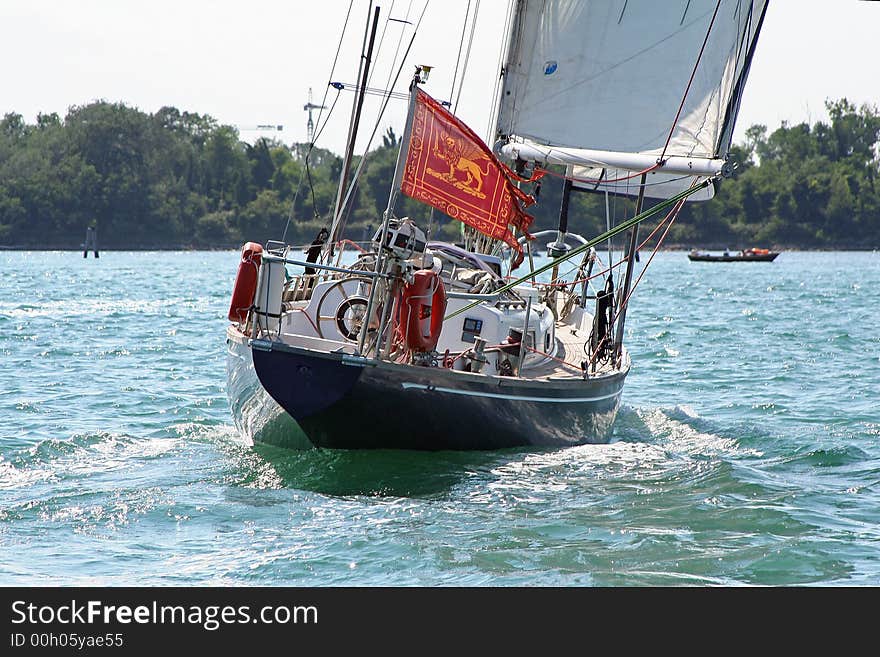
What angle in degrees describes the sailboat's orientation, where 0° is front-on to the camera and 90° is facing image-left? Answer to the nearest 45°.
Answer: approximately 225°
